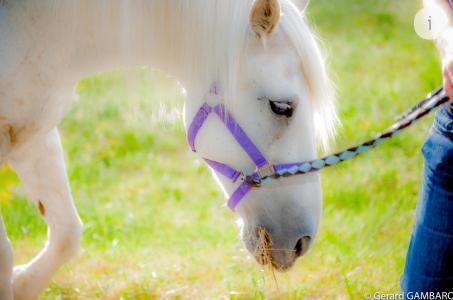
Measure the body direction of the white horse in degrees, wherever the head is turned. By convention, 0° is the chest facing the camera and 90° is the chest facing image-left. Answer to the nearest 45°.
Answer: approximately 270°
